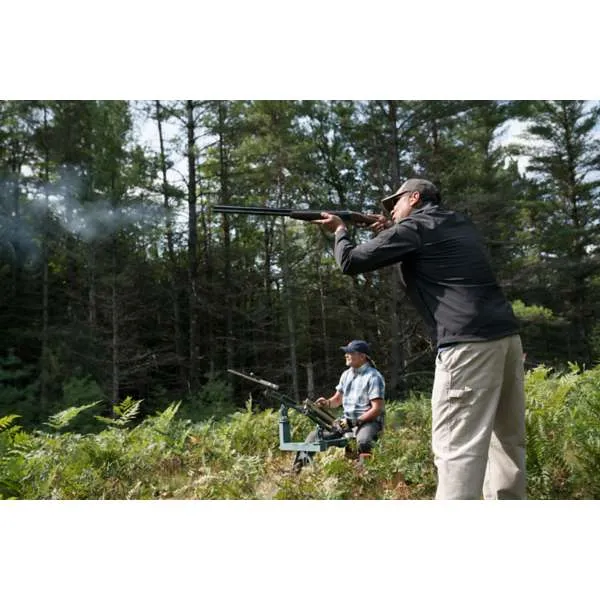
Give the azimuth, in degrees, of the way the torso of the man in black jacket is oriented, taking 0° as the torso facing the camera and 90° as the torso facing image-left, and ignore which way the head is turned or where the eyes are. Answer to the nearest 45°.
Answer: approximately 135°

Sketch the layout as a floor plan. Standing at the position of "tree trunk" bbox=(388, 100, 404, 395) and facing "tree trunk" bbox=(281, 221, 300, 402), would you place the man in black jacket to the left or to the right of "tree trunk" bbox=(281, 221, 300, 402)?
left

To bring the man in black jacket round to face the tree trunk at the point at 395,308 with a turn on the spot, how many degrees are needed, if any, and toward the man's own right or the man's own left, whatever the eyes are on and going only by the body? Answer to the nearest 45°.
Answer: approximately 45° to the man's own right

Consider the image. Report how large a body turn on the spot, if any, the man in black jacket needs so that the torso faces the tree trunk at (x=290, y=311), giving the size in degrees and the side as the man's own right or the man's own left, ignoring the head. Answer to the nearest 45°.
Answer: approximately 45° to the man's own right
